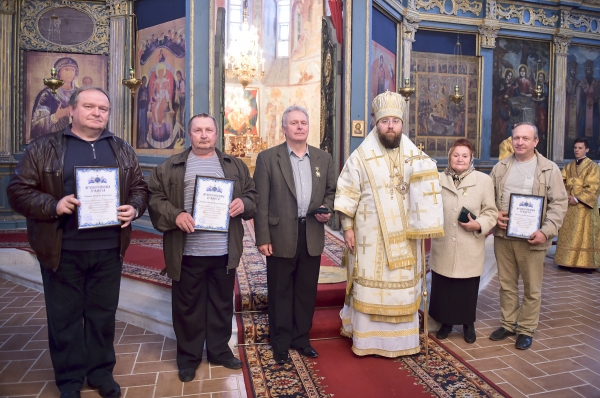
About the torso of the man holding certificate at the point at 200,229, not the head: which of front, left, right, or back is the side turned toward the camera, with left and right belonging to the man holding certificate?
front

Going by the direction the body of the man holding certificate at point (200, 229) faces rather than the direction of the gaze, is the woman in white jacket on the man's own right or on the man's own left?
on the man's own left

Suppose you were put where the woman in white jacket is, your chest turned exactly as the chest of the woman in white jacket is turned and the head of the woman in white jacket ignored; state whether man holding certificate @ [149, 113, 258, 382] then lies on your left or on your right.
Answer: on your right

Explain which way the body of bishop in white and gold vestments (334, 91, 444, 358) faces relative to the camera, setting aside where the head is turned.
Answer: toward the camera

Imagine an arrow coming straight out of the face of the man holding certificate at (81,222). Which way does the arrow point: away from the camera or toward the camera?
toward the camera

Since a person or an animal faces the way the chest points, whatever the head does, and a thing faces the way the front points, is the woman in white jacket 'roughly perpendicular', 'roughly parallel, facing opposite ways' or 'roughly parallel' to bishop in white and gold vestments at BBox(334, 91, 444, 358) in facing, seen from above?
roughly parallel

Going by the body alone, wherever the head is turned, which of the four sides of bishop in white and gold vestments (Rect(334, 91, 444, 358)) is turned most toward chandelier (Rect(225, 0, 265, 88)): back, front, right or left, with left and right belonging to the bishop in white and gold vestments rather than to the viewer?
back

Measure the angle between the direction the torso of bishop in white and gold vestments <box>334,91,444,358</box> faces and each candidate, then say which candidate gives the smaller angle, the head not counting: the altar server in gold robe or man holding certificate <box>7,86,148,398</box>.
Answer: the man holding certificate

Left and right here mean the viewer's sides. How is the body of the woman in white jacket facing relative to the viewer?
facing the viewer

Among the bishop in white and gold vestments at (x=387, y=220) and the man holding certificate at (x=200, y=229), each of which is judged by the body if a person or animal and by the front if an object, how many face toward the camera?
2

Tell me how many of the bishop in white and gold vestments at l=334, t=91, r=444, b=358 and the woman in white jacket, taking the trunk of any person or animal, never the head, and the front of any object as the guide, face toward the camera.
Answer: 2
